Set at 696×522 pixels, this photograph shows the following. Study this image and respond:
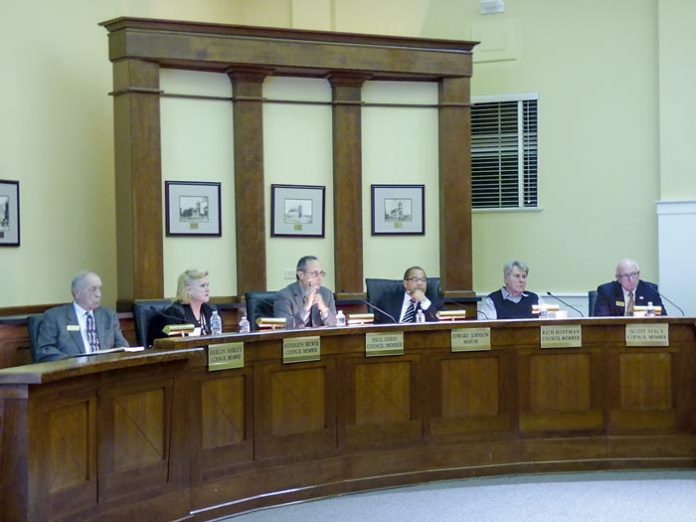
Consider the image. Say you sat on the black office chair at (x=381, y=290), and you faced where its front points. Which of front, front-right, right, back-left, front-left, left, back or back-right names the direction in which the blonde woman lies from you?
front-right

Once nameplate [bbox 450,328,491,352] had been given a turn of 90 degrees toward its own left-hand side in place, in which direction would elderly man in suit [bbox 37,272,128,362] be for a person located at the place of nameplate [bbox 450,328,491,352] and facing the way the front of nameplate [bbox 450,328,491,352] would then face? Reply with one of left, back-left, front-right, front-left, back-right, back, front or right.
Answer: back

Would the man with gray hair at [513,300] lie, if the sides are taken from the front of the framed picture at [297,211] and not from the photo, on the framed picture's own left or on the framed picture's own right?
on the framed picture's own left

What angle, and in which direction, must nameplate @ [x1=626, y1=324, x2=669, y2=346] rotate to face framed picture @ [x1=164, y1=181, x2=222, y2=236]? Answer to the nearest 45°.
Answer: approximately 90° to its right

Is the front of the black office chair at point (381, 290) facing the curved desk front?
yes

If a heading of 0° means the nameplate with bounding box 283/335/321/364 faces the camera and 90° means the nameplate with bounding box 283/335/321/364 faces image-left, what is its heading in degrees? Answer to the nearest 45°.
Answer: approximately 0°

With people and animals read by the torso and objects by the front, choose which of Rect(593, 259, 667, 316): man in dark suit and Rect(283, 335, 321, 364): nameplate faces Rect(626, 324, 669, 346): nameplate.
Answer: the man in dark suit

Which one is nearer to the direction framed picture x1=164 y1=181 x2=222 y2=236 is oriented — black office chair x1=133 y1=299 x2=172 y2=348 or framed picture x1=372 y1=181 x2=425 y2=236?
the black office chair

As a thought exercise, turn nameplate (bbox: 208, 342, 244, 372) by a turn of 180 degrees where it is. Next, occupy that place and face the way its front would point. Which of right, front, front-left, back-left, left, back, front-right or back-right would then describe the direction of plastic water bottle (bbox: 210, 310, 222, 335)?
front-right

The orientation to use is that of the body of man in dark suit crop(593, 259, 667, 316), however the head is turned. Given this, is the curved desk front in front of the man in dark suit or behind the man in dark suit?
in front
